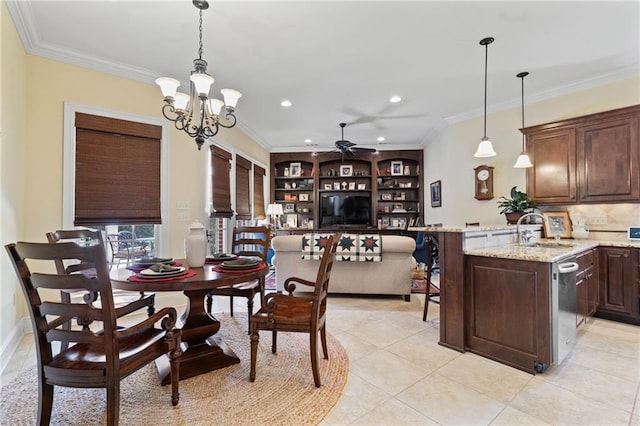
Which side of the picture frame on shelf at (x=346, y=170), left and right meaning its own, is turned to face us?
front

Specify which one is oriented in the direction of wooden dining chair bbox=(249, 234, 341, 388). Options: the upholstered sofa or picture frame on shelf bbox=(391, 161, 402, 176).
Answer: the picture frame on shelf

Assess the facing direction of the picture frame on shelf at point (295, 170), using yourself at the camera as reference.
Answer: facing the viewer

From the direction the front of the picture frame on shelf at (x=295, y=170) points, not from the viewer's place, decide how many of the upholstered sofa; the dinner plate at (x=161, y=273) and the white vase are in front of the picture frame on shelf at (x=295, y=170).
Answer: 3

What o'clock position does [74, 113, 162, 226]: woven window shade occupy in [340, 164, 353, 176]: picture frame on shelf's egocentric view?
The woven window shade is roughly at 1 o'clock from the picture frame on shelf.

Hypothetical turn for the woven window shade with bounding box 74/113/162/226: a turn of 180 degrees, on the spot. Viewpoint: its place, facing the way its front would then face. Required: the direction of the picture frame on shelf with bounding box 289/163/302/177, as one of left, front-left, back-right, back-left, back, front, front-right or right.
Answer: right

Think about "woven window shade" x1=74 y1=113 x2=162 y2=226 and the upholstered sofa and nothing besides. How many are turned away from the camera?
1

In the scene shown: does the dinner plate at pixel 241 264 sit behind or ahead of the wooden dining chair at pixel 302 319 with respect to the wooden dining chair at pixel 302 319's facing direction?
ahead

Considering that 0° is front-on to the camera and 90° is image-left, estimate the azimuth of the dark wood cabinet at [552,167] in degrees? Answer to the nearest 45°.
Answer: approximately 45°

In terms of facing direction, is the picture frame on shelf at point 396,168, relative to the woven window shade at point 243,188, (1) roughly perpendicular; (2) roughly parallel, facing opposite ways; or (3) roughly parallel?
roughly perpendicular

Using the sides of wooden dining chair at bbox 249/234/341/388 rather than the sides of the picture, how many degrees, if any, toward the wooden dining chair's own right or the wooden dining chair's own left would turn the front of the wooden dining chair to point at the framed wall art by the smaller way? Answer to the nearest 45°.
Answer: approximately 135° to the wooden dining chair's own right

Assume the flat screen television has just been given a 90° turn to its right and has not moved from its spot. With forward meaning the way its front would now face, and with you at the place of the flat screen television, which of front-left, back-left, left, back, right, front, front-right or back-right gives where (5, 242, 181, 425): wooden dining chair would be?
left

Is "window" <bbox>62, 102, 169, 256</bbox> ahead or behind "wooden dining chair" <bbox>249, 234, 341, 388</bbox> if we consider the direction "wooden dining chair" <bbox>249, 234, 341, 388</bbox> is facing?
ahead

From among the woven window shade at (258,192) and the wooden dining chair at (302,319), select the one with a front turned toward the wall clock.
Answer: the woven window shade

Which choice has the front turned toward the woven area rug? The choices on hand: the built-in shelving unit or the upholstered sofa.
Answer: the built-in shelving unit

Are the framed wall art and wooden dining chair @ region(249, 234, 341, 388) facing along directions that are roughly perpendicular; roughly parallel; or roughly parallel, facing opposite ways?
roughly parallel

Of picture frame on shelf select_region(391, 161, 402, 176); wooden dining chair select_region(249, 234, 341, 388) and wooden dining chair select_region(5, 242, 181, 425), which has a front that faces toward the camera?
the picture frame on shelf

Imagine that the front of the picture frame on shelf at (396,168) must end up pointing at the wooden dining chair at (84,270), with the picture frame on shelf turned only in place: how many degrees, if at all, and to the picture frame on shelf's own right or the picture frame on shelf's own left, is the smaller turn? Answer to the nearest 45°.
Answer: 0° — it already faces it

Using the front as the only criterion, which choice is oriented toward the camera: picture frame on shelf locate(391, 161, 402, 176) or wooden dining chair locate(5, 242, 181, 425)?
the picture frame on shelf

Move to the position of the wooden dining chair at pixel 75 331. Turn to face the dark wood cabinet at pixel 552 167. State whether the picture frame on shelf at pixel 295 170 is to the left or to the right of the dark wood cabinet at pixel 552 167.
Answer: left

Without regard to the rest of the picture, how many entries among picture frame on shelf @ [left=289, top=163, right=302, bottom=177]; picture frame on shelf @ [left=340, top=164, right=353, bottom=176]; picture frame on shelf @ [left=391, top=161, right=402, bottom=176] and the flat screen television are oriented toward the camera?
4

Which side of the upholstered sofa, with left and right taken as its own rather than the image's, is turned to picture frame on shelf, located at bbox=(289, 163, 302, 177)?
front

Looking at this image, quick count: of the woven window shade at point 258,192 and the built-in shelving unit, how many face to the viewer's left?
0

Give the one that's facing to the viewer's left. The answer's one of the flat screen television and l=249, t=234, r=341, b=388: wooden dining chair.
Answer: the wooden dining chair

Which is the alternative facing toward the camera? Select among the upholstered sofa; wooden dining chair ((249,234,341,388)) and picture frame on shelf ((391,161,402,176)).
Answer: the picture frame on shelf
